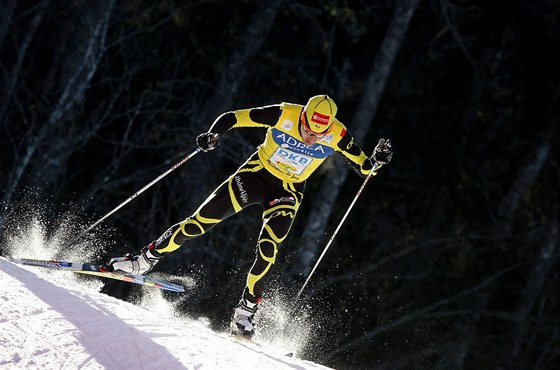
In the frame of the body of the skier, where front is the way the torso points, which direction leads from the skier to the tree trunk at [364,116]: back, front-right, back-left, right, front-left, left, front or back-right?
back

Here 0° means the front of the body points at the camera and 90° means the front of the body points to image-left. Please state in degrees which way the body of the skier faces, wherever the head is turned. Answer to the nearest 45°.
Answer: approximately 0°

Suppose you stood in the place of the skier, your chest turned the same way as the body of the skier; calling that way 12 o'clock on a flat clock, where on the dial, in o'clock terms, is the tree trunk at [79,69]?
The tree trunk is roughly at 5 o'clock from the skier.
